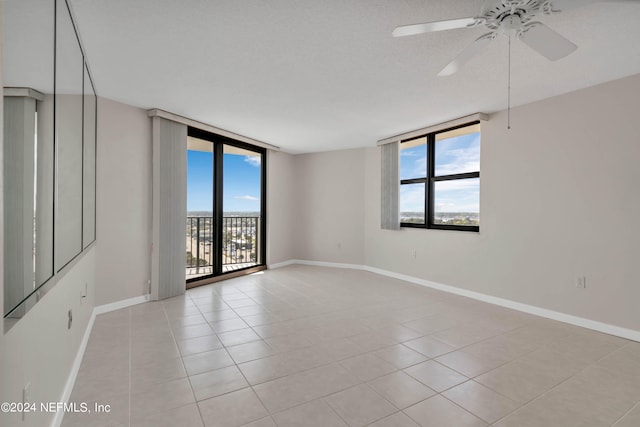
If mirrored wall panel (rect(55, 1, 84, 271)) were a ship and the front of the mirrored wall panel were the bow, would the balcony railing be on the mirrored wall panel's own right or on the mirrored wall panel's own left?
on the mirrored wall panel's own left

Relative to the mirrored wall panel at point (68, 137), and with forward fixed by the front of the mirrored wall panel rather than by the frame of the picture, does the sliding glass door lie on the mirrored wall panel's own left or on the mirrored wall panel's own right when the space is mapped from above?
on the mirrored wall panel's own left

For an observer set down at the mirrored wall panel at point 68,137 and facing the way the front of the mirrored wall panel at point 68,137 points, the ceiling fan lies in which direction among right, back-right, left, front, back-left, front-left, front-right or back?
front-right

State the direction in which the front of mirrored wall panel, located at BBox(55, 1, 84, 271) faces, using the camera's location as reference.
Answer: facing to the right of the viewer
